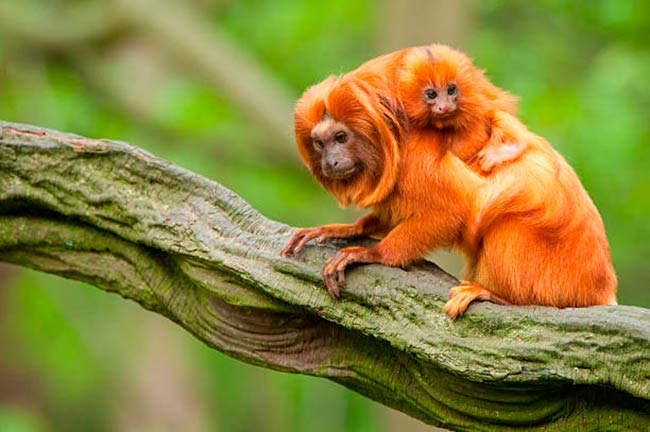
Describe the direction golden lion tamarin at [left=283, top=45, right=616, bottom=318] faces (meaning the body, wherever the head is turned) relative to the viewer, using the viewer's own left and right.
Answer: facing to the left of the viewer
